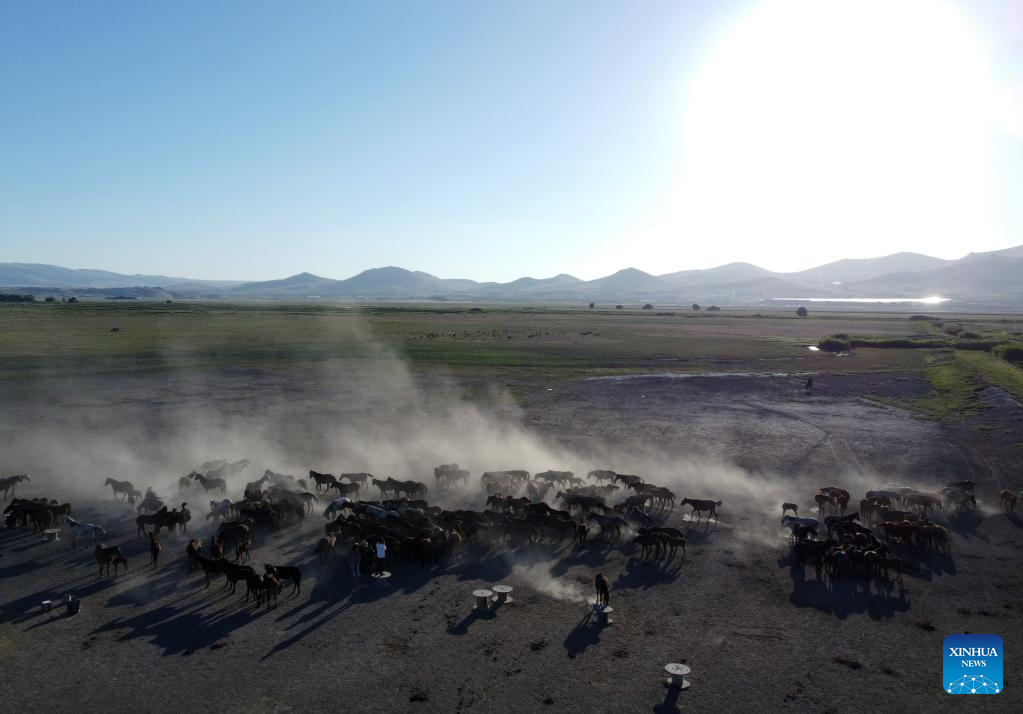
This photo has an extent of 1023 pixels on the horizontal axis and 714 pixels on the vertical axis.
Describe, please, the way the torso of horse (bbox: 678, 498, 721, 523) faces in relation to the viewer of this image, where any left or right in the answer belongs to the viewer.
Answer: facing to the left of the viewer

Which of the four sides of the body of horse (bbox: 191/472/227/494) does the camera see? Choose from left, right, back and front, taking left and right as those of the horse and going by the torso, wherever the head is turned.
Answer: left

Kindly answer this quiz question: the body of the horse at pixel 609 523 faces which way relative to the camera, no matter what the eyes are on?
to the viewer's left

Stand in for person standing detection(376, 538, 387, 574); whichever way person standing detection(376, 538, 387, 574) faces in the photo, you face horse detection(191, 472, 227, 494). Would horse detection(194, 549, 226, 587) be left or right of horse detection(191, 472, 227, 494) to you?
left

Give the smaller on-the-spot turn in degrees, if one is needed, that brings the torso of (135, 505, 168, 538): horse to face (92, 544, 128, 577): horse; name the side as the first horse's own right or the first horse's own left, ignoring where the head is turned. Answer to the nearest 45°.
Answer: approximately 90° to the first horse's own right

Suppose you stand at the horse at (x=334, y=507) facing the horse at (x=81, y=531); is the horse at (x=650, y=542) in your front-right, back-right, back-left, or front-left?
back-left

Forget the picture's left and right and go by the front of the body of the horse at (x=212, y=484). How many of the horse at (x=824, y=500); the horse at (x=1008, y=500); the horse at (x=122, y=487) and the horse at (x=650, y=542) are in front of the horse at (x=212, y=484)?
1

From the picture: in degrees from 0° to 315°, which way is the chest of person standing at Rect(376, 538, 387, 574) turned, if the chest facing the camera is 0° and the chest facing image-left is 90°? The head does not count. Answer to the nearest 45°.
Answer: approximately 180°

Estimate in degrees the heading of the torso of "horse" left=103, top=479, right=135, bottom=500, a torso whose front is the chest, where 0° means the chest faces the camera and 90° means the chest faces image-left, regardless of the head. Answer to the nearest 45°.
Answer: approximately 90°
